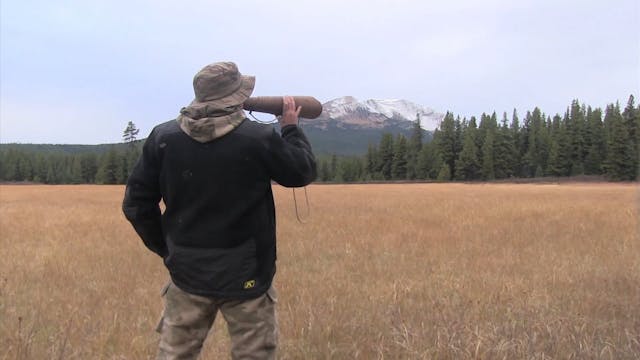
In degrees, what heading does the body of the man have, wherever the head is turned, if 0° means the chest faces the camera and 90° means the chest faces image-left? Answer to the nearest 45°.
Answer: approximately 180°
